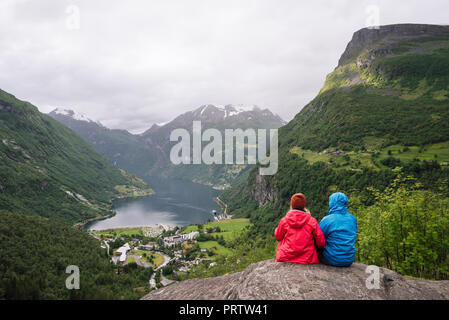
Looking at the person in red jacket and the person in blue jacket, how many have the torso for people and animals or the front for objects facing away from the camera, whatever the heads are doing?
2

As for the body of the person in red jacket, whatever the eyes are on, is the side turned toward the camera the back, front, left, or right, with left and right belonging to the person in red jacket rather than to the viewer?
back

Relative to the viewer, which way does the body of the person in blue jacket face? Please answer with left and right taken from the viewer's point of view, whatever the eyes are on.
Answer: facing away from the viewer

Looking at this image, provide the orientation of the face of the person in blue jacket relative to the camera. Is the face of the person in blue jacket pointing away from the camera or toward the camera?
away from the camera
